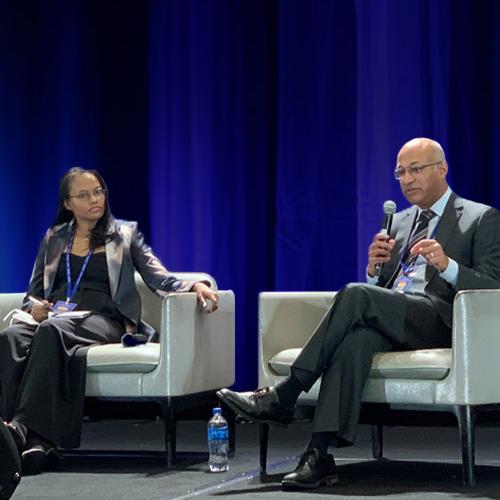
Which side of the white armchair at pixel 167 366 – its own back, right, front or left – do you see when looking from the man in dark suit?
left

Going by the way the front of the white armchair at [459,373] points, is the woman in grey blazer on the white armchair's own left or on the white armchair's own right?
on the white armchair's own right

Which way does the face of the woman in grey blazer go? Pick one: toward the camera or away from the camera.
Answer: toward the camera

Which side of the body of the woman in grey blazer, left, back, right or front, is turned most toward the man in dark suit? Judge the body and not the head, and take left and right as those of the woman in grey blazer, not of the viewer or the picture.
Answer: left

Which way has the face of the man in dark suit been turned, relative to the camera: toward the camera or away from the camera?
toward the camera

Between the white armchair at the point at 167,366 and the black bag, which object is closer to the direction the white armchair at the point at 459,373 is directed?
the black bag

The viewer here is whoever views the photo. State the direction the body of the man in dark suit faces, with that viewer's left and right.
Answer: facing the viewer and to the left of the viewer

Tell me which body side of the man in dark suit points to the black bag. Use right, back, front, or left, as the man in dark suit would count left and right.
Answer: front

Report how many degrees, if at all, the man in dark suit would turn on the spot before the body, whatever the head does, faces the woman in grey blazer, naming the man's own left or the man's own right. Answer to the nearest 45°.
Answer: approximately 90° to the man's own right
